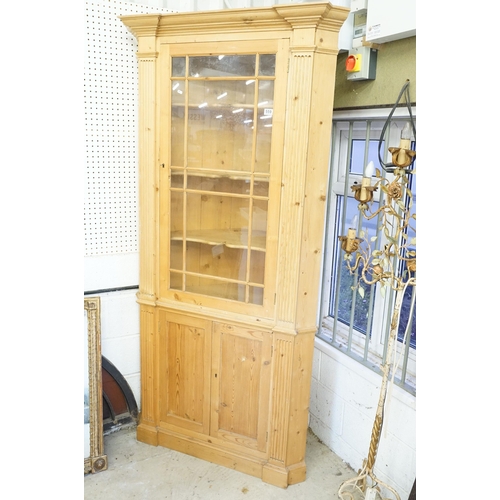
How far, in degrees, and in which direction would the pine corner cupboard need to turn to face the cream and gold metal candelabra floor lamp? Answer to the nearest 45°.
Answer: approximately 90° to its left
